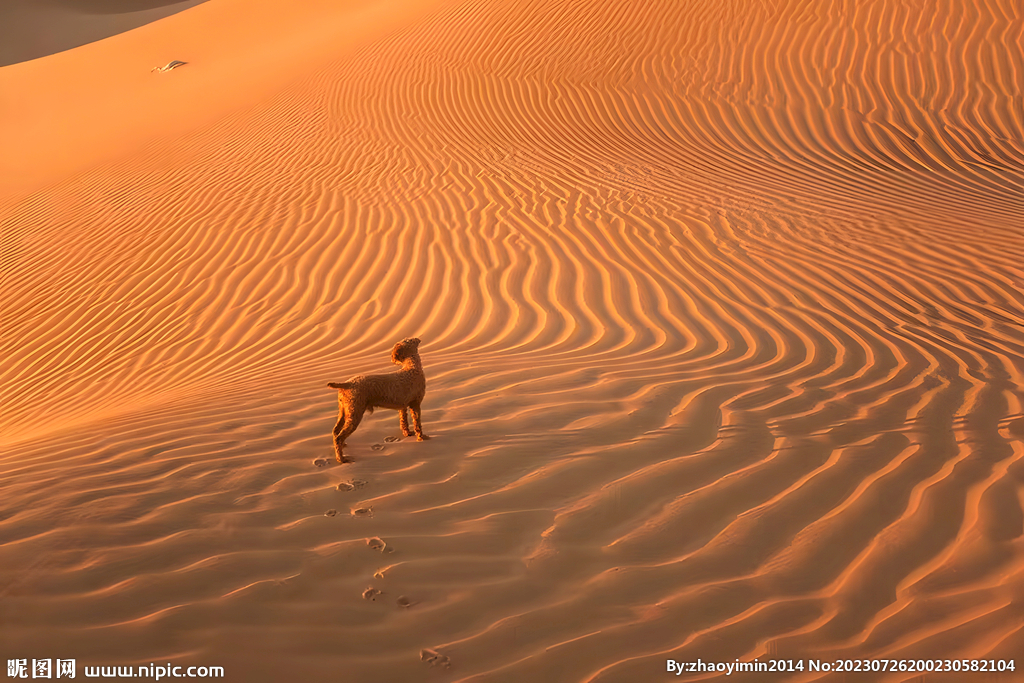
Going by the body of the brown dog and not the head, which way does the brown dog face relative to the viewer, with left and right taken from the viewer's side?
facing away from the viewer and to the right of the viewer
